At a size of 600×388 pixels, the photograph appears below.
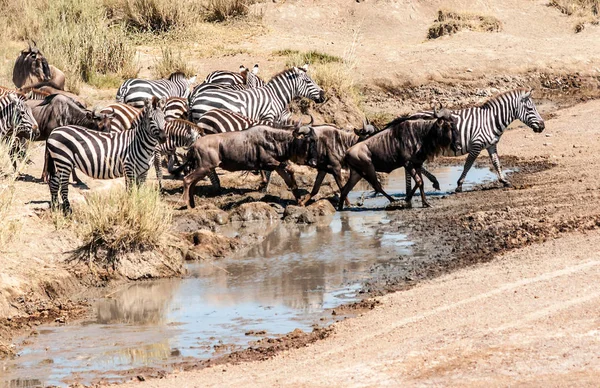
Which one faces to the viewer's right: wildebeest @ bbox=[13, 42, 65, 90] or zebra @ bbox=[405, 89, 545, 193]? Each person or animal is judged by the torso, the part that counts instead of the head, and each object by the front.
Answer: the zebra

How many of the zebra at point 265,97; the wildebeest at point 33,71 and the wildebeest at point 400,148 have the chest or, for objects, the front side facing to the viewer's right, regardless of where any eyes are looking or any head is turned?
2

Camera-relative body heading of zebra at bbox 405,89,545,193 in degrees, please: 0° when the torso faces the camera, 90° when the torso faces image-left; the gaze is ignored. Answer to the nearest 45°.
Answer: approximately 270°

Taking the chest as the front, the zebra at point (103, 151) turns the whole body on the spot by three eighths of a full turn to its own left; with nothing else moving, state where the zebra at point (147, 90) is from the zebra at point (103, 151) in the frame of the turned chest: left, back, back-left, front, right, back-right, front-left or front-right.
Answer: front-right

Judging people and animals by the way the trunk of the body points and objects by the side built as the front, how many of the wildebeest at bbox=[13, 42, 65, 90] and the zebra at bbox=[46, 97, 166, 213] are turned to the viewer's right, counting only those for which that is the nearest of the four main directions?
1

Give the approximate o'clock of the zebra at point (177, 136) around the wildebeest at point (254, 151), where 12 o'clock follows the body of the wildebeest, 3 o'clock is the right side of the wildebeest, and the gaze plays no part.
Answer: The zebra is roughly at 7 o'clock from the wildebeest.

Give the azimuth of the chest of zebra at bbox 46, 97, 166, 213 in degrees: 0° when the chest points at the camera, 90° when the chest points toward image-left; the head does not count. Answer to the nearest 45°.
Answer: approximately 270°

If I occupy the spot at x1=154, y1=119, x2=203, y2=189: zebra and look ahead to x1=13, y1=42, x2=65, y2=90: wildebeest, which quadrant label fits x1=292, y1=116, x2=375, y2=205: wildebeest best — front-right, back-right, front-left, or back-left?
back-right

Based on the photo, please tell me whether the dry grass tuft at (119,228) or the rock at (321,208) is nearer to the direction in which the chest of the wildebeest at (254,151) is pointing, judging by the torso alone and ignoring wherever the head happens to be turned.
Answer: the rock

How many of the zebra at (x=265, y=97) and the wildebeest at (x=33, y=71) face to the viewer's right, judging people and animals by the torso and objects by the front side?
1

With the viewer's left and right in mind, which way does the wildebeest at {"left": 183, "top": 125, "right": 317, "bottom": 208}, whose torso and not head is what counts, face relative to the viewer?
facing to the right of the viewer

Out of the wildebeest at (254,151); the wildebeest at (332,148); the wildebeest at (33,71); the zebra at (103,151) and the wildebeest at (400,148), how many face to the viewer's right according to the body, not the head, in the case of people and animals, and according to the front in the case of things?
4

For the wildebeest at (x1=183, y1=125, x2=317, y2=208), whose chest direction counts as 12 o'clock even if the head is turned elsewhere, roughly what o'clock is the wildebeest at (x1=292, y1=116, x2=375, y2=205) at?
the wildebeest at (x1=292, y1=116, x2=375, y2=205) is roughly at 11 o'clock from the wildebeest at (x1=183, y1=125, x2=317, y2=208).

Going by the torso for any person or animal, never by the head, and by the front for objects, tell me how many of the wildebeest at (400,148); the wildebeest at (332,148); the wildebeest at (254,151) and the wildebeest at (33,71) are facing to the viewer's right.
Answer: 3

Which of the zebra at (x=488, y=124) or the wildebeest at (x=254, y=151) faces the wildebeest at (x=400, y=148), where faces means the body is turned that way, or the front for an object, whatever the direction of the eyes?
the wildebeest at (x=254, y=151)

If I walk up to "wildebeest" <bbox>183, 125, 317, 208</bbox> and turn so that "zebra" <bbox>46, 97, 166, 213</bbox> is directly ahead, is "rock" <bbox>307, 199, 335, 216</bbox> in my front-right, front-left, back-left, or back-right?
back-left

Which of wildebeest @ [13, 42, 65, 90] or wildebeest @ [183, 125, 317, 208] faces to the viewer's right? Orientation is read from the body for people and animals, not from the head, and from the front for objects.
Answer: wildebeest @ [183, 125, 317, 208]
